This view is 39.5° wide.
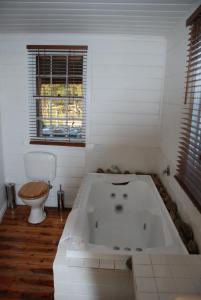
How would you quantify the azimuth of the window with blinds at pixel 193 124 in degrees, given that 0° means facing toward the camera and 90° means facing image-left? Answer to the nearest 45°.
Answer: approximately 90°

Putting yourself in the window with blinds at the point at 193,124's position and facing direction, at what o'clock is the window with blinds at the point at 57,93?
the window with blinds at the point at 57,93 is roughly at 1 o'clock from the window with blinds at the point at 193,124.

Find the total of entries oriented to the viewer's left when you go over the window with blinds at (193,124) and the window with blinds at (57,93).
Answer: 1

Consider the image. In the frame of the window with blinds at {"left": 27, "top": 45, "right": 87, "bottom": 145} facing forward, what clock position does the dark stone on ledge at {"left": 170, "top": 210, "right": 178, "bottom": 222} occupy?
The dark stone on ledge is roughly at 11 o'clock from the window with blinds.

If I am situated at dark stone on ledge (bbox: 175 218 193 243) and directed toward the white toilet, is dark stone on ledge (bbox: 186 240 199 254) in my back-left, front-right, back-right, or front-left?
back-left

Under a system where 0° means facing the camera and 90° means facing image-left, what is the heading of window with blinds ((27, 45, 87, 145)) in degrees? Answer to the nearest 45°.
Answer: approximately 0°
